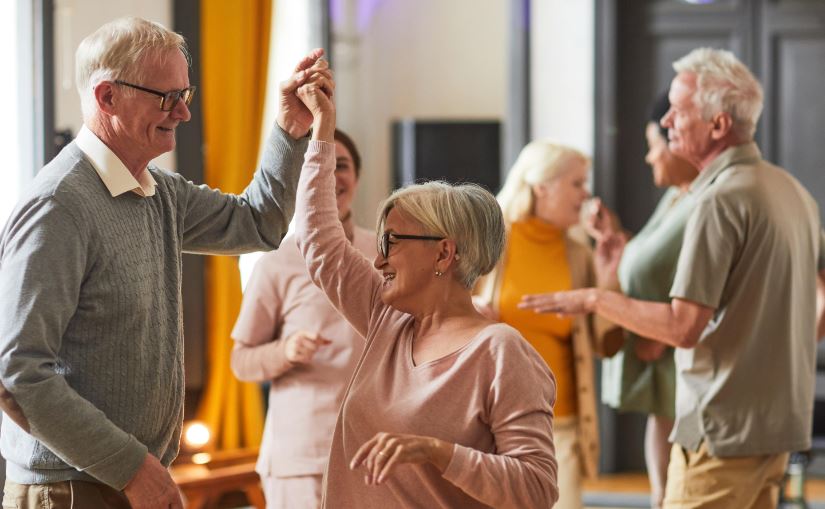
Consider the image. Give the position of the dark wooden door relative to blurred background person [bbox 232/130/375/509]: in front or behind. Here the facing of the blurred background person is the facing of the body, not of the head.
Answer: behind

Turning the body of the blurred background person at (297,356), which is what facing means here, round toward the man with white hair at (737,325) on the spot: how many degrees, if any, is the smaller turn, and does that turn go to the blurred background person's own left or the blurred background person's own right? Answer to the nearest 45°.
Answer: approximately 90° to the blurred background person's own left

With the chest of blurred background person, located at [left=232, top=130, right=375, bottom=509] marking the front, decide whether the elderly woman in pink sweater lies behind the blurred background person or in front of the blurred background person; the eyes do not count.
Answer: in front

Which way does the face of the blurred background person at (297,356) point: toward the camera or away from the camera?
toward the camera

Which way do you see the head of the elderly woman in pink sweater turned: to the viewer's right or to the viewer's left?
to the viewer's left

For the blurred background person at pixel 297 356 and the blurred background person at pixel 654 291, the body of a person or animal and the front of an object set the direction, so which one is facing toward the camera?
the blurred background person at pixel 297 356

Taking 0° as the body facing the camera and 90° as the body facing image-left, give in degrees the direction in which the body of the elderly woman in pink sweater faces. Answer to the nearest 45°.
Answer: approximately 45°

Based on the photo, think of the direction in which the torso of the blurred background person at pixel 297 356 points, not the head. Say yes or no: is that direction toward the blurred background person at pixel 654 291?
no

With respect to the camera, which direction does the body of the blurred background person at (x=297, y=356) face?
toward the camera

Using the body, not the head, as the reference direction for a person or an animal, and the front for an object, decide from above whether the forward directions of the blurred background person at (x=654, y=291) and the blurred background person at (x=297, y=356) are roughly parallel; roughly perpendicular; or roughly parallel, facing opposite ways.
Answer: roughly perpendicular
